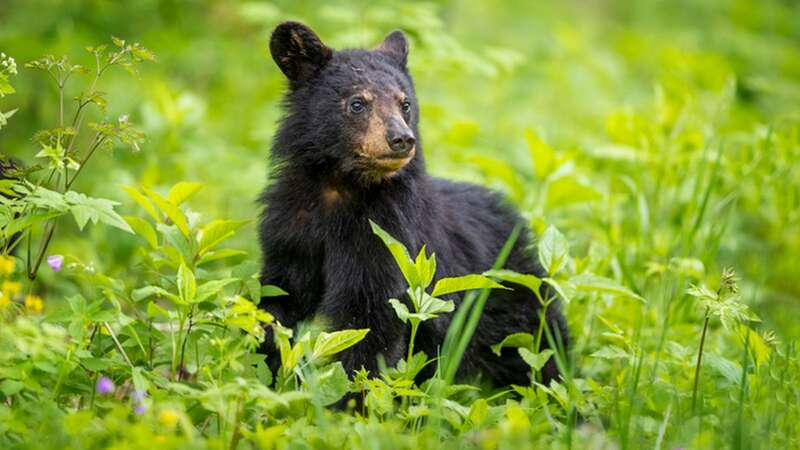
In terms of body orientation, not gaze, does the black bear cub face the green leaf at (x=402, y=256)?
no

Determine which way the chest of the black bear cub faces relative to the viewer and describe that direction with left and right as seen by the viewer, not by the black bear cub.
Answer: facing the viewer and to the left of the viewer

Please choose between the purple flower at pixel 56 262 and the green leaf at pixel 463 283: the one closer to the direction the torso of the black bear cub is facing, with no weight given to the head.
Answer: the purple flower

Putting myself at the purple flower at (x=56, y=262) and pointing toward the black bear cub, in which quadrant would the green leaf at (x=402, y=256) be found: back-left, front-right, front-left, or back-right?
front-right

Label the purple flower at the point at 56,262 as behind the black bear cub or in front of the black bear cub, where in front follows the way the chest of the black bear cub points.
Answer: in front

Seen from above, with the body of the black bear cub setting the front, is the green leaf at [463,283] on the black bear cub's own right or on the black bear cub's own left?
on the black bear cub's own left
